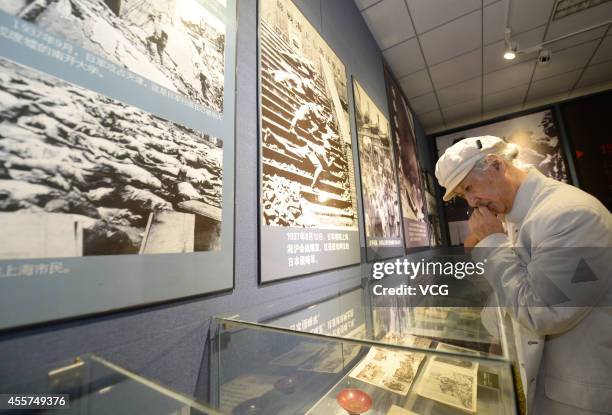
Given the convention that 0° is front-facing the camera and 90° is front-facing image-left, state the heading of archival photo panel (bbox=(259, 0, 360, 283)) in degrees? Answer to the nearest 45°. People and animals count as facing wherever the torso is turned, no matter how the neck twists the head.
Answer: approximately 315°

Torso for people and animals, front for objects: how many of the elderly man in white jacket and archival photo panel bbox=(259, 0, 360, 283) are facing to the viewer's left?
1

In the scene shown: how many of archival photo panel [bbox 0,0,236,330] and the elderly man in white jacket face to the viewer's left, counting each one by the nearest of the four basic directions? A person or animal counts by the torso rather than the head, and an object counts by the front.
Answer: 1

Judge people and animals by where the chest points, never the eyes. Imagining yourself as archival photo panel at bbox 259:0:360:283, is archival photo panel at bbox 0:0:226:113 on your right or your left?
on your right

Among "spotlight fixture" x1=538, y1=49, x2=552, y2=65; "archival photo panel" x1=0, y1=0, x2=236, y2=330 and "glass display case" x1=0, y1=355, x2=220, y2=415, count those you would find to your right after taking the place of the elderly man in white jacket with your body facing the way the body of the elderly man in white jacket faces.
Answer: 1

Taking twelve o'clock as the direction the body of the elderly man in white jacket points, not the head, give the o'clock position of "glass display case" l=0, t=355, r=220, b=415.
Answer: The glass display case is roughly at 10 o'clock from the elderly man in white jacket.

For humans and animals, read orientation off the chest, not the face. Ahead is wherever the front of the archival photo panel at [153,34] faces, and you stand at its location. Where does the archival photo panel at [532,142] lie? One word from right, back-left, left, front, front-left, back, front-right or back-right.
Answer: front-left

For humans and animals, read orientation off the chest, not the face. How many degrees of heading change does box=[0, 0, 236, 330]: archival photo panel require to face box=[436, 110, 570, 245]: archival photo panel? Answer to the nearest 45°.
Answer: approximately 45° to its left

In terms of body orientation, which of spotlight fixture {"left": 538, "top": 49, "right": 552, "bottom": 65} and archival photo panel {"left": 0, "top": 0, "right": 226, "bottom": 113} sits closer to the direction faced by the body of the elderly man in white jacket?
the archival photo panel

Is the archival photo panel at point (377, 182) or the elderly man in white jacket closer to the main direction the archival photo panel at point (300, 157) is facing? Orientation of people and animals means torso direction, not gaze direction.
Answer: the elderly man in white jacket

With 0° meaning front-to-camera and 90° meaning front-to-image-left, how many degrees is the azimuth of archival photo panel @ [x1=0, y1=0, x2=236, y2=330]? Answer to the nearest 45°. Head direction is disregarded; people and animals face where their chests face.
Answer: approximately 315°

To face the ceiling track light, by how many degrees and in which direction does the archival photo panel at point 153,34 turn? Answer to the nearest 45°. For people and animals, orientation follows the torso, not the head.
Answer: approximately 45° to its left

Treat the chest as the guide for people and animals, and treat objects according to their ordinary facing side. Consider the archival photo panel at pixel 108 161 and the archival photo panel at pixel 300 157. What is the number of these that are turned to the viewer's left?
0

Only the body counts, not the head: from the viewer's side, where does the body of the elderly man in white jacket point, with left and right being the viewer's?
facing to the left of the viewer

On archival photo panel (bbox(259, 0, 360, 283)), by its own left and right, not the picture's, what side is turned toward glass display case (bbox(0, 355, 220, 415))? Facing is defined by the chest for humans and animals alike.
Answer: right

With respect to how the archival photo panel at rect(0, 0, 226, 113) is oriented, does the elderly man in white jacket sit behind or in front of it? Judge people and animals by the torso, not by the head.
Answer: in front

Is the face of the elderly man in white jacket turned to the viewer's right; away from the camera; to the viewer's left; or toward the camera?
to the viewer's left

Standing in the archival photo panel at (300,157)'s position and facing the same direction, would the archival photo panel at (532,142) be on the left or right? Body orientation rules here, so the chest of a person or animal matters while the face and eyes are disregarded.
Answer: on its left
